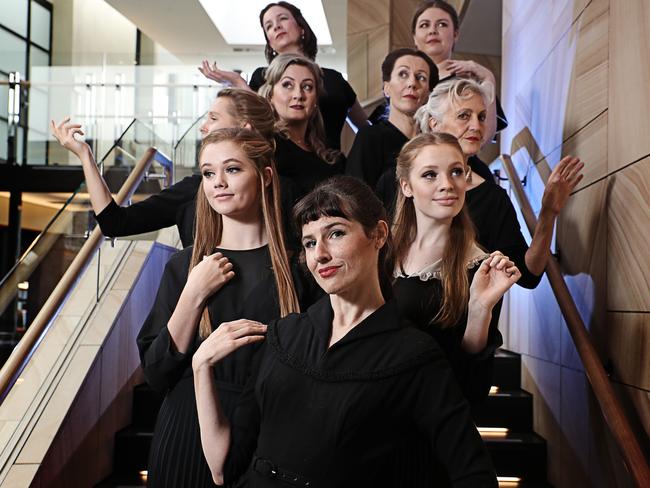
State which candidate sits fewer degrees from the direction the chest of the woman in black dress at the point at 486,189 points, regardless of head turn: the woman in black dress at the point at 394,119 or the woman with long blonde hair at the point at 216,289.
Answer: the woman with long blonde hair

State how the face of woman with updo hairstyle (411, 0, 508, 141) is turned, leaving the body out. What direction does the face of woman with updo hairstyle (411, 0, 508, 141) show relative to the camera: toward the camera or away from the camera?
toward the camera

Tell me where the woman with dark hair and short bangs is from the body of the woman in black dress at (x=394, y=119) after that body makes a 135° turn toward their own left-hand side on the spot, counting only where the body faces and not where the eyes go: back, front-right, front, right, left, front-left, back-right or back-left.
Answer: back

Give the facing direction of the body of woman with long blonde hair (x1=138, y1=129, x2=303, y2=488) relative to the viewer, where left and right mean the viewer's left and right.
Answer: facing the viewer

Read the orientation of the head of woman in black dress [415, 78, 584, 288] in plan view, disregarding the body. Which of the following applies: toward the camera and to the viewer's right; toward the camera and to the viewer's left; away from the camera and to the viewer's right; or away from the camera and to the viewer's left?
toward the camera and to the viewer's right

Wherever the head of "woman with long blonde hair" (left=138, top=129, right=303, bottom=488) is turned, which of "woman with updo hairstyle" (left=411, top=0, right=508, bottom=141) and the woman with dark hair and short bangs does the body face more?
the woman with dark hair and short bangs

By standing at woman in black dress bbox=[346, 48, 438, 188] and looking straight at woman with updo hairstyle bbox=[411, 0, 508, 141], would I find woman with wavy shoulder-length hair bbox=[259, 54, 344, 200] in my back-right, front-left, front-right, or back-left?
back-left

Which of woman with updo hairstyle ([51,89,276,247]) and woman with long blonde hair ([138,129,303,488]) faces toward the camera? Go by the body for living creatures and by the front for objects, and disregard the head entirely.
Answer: the woman with long blonde hair

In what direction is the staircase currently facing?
toward the camera

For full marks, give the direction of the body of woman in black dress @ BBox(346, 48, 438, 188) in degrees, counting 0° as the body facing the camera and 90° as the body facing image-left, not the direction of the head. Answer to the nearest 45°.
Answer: approximately 315°

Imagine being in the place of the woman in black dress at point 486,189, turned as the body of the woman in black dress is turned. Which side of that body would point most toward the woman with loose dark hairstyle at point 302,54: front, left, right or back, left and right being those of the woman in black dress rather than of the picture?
back
